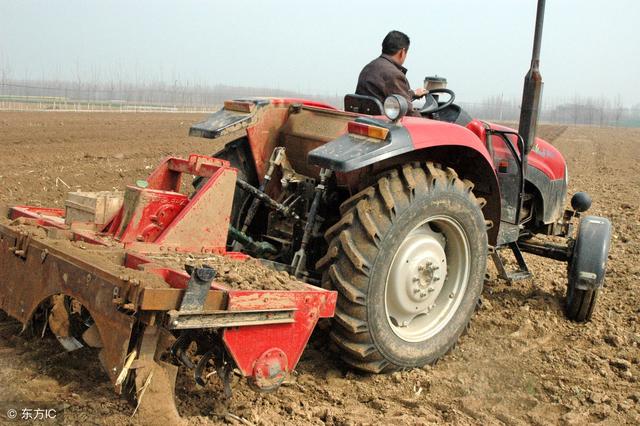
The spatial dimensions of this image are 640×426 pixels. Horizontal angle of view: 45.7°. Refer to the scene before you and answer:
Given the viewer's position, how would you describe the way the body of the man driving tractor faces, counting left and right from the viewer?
facing away from the viewer and to the right of the viewer

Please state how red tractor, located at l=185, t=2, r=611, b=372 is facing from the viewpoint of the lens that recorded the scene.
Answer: facing away from the viewer and to the right of the viewer

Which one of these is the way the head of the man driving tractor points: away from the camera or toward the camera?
away from the camera
